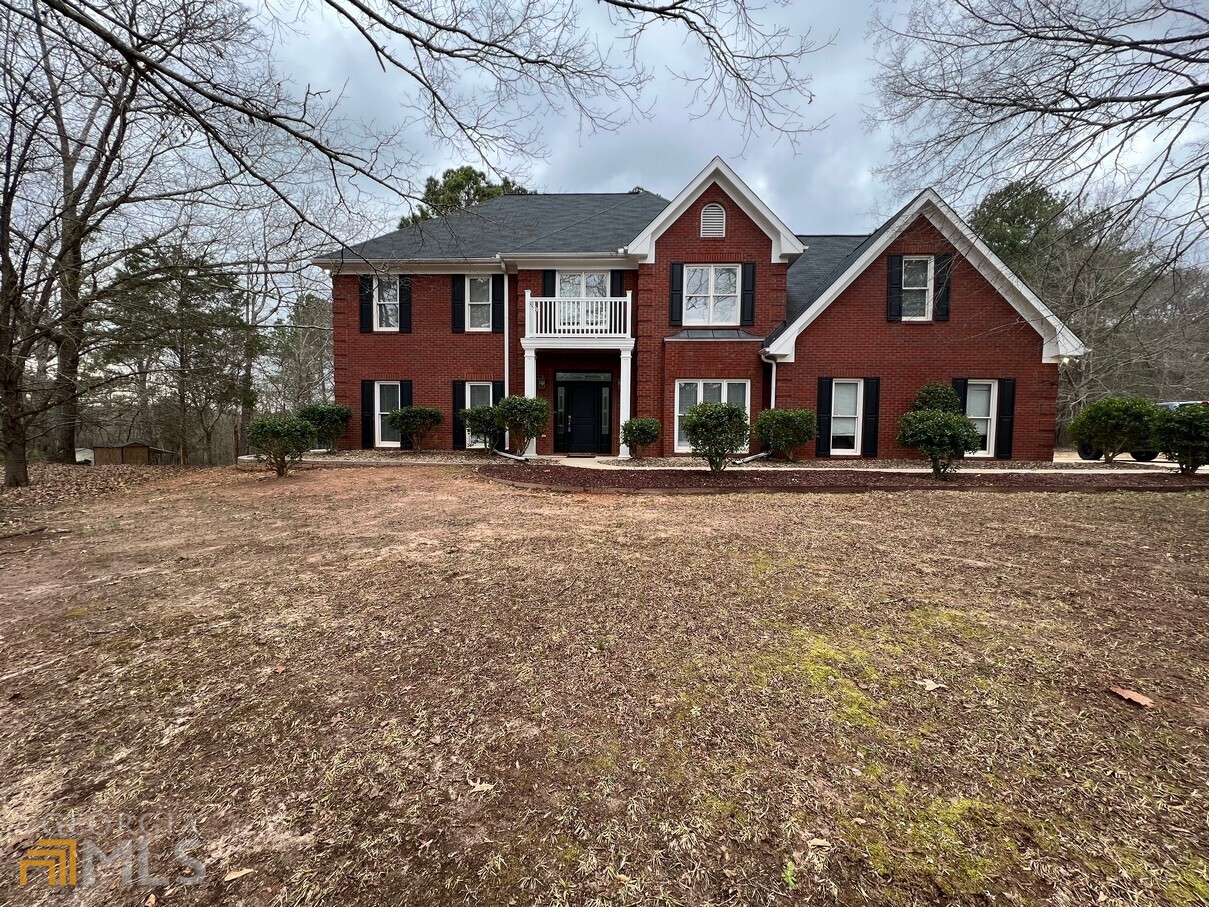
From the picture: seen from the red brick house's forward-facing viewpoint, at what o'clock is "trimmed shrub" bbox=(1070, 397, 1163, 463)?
The trimmed shrub is roughly at 9 o'clock from the red brick house.

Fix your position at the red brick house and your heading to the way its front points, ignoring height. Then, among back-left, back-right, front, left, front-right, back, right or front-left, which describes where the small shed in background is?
right

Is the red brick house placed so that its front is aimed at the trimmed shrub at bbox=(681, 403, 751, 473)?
yes

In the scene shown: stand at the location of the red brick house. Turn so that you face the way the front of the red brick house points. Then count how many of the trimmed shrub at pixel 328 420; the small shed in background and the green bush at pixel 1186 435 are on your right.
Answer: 2

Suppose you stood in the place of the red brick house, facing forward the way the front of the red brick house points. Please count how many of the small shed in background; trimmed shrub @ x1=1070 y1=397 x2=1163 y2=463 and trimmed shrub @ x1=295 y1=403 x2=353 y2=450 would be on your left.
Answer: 1

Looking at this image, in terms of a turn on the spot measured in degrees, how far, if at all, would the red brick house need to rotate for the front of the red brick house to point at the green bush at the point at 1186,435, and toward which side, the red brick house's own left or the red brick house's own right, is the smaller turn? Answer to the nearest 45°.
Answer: approximately 90° to the red brick house's own left

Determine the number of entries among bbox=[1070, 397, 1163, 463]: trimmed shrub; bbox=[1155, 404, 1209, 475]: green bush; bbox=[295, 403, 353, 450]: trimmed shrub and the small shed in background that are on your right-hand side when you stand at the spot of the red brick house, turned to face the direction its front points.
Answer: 2

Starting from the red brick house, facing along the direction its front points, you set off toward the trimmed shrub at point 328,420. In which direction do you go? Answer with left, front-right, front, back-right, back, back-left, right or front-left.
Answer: right

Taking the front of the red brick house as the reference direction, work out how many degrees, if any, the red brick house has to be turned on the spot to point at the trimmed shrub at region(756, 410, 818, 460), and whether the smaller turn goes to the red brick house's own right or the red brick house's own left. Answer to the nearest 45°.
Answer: approximately 45° to the red brick house's own left

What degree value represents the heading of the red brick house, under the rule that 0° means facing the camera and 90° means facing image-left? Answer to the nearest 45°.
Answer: approximately 0°
